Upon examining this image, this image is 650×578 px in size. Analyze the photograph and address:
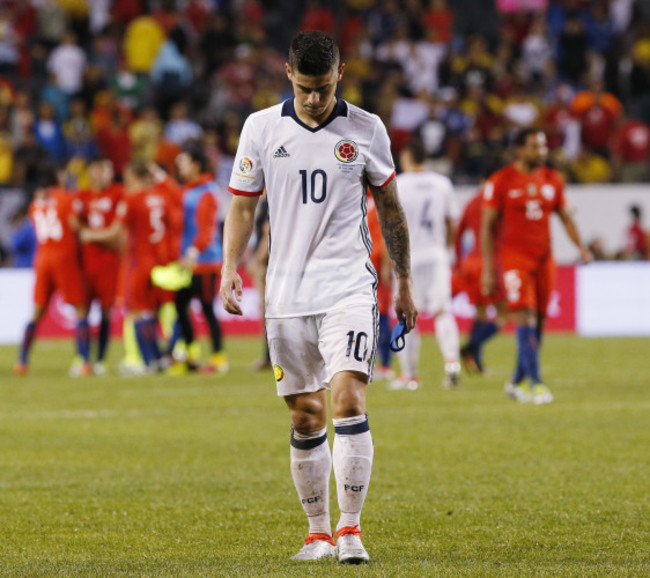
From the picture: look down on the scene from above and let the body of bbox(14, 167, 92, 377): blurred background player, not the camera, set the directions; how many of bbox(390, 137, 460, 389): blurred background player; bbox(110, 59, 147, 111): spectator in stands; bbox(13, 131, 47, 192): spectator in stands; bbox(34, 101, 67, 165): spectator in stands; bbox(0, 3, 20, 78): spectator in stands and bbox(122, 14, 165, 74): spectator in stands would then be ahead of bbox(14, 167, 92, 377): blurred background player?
5

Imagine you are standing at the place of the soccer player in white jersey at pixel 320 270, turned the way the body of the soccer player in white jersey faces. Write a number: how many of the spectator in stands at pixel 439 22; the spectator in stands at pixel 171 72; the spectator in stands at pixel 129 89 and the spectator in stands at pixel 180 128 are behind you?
4

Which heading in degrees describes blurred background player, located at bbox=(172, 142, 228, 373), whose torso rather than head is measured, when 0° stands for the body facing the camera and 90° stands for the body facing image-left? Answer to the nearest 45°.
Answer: approximately 90°

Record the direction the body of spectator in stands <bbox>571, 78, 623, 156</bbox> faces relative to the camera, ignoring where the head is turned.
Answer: toward the camera

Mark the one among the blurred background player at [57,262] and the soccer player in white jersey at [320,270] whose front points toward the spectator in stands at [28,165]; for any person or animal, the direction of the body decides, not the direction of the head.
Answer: the blurred background player

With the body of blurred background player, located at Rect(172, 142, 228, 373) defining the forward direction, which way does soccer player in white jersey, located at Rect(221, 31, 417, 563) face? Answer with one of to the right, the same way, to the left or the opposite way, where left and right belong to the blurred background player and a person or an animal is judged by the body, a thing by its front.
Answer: to the left

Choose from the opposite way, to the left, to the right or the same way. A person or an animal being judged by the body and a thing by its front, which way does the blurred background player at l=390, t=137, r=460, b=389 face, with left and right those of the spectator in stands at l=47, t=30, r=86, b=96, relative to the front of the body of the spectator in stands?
the opposite way

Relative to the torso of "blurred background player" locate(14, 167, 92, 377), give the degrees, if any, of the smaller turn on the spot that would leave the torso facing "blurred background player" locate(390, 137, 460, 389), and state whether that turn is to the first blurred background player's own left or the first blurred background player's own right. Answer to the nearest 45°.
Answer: approximately 135° to the first blurred background player's own right

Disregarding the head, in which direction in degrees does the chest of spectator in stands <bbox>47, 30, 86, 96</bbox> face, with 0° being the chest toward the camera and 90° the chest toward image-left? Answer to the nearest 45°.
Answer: approximately 0°

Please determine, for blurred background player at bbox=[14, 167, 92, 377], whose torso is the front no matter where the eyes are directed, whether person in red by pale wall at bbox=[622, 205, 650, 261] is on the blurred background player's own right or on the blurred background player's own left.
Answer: on the blurred background player's own right
